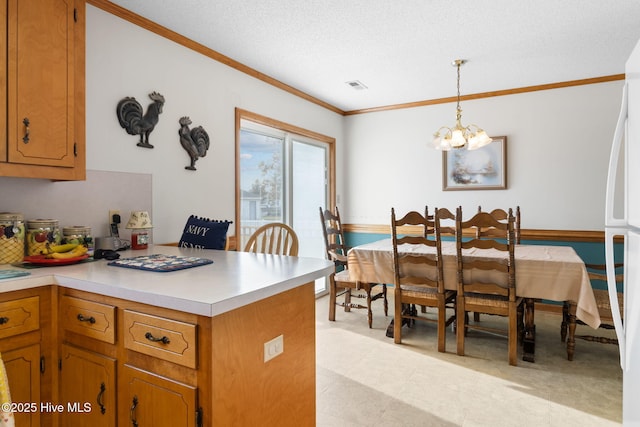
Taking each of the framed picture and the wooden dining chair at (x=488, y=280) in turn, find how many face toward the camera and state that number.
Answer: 1

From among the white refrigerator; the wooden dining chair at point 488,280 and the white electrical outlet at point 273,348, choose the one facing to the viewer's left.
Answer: the white refrigerator

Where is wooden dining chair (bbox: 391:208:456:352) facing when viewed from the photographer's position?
facing away from the viewer

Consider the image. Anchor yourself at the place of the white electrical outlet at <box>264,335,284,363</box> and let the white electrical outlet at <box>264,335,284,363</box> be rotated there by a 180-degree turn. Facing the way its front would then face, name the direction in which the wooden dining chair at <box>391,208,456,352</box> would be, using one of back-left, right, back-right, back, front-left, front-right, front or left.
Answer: right

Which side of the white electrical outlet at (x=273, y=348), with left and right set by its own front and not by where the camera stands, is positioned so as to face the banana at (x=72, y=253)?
back

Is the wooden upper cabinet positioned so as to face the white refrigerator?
yes

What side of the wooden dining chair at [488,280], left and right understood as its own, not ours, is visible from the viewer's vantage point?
back

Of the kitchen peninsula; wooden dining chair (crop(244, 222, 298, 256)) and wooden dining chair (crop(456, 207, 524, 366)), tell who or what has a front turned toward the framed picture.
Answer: wooden dining chair (crop(456, 207, 524, 366))

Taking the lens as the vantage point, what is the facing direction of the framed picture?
facing the viewer

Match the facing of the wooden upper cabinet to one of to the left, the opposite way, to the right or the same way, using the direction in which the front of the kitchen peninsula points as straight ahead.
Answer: to the left

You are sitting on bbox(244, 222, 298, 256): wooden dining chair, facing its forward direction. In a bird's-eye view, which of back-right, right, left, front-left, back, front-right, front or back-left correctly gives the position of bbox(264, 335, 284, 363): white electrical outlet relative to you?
front-left

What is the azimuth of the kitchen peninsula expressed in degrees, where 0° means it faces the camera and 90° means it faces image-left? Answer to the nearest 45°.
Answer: approximately 45°

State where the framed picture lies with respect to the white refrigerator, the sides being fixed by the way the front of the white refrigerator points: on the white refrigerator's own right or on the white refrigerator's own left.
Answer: on the white refrigerator's own right

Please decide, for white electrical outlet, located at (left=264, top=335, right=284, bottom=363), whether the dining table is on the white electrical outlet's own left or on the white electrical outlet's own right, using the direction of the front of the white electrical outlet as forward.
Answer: on the white electrical outlet's own left

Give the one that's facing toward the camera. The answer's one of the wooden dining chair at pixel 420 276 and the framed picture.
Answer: the framed picture

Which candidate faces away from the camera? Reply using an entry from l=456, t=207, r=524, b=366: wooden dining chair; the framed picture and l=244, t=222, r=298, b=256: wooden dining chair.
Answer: l=456, t=207, r=524, b=366: wooden dining chair

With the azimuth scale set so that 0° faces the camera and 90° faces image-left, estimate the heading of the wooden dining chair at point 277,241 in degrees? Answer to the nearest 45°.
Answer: approximately 45°

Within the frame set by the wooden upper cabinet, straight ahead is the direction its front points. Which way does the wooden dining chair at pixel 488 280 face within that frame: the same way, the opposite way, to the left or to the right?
to the left
